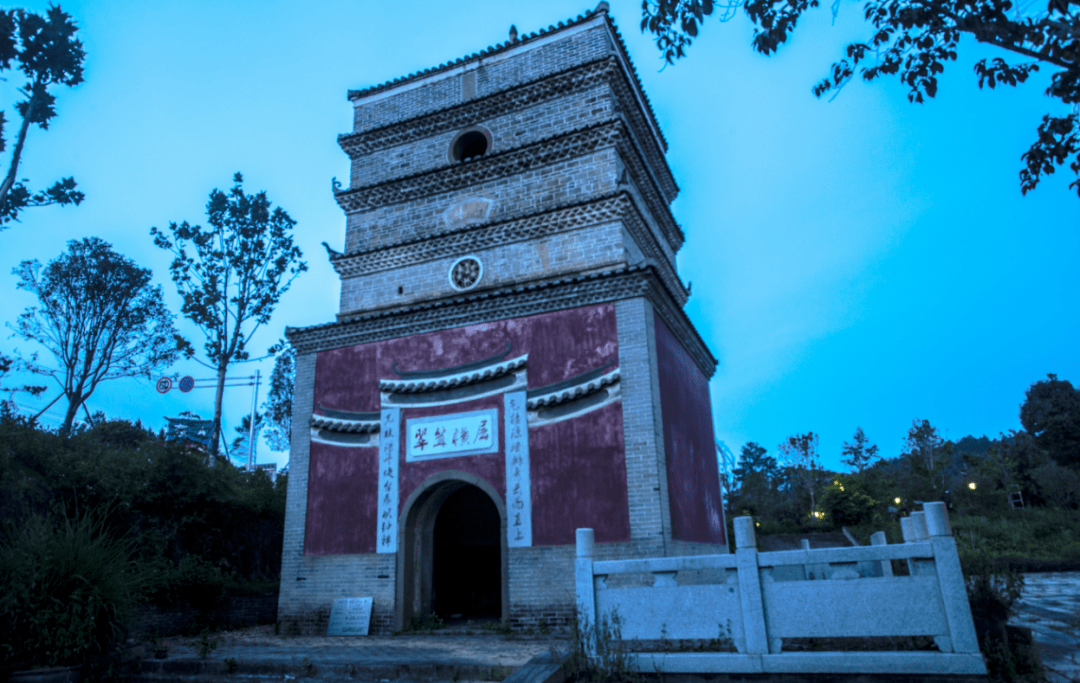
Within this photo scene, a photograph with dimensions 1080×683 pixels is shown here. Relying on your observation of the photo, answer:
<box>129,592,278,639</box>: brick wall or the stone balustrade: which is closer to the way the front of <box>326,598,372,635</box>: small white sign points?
the stone balustrade

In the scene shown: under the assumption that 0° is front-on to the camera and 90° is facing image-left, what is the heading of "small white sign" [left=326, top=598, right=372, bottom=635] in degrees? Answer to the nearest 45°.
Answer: approximately 0°

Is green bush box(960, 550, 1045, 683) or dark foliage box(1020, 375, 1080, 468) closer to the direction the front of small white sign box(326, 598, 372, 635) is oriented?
the green bush

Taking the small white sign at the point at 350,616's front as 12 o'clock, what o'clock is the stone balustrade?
The stone balustrade is roughly at 11 o'clock from the small white sign.

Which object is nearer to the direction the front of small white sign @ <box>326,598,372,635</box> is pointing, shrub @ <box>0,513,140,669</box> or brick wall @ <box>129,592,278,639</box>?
the shrub

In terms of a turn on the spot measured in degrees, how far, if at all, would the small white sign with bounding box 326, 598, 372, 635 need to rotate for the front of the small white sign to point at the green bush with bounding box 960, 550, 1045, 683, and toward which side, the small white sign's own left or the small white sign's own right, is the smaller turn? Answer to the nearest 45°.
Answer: approximately 45° to the small white sign's own left

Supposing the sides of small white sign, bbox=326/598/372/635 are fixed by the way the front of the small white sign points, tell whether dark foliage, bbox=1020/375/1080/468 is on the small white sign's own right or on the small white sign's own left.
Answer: on the small white sign's own left

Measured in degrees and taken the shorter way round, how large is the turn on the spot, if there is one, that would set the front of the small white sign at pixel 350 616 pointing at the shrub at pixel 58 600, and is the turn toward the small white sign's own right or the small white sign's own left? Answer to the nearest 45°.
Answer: approximately 45° to the small white sign's own right

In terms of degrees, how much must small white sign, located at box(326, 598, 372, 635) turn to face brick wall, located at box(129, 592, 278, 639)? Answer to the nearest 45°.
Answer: approximately 135° to its right
